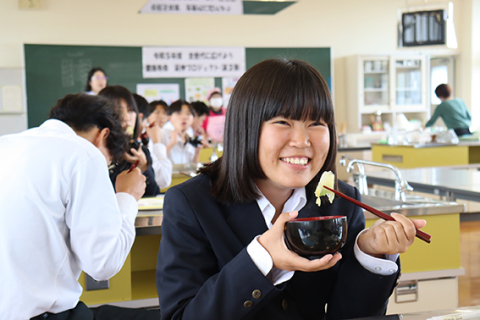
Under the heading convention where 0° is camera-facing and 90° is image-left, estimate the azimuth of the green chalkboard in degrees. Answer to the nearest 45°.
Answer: approximately 0°

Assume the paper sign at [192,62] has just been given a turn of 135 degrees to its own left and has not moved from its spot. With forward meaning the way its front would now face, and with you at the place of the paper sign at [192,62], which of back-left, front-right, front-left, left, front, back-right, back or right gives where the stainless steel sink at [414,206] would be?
back-right

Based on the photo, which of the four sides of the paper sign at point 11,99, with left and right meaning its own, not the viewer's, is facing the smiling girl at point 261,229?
front

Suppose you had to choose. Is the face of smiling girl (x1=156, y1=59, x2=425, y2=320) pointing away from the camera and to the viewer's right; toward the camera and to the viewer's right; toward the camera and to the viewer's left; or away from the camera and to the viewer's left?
toward the camera and to the viewer's right

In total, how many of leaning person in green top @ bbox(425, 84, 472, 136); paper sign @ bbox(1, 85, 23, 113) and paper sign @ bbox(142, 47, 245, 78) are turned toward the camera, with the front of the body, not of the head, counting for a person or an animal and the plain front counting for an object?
2

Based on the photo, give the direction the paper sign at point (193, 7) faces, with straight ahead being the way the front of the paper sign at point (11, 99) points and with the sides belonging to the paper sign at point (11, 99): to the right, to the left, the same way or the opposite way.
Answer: the same way

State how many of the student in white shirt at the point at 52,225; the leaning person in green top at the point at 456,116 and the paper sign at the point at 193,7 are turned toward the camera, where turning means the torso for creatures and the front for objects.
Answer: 1

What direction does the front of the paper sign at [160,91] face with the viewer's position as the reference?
facing the viewer

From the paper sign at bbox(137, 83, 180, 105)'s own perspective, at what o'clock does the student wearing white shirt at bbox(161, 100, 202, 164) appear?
The student wearing white shirt is roughly at 12 o'clock from the paper sign.

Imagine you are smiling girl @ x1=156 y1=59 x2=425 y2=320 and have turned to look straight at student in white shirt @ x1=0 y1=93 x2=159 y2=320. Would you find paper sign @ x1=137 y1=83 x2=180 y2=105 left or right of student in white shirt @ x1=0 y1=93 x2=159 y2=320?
right

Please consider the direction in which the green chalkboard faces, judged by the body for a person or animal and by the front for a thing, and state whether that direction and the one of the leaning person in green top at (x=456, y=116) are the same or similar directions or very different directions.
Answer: very different directions

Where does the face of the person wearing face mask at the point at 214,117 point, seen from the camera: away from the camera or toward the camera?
toward the camera

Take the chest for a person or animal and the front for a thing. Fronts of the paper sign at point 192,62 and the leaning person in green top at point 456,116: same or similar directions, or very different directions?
very different directions

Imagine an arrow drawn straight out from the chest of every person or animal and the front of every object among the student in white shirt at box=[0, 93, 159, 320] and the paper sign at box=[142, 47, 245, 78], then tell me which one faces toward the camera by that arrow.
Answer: the paper sign

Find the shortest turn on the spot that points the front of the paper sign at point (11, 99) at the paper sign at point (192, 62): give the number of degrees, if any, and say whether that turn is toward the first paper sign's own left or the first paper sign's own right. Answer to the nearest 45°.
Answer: approximately 90° to the first paper sign's own left

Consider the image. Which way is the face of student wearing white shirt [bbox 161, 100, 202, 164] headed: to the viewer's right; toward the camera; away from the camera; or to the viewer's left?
toward the camera

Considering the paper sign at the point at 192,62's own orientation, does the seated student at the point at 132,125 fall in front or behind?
in front

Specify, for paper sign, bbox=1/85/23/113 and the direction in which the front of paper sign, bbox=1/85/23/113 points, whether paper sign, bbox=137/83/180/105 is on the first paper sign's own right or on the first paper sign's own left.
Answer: on the first paper sign's own left

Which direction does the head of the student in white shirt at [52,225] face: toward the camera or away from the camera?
away from the camera

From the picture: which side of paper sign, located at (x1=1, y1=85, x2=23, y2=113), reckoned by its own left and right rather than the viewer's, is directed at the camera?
front
